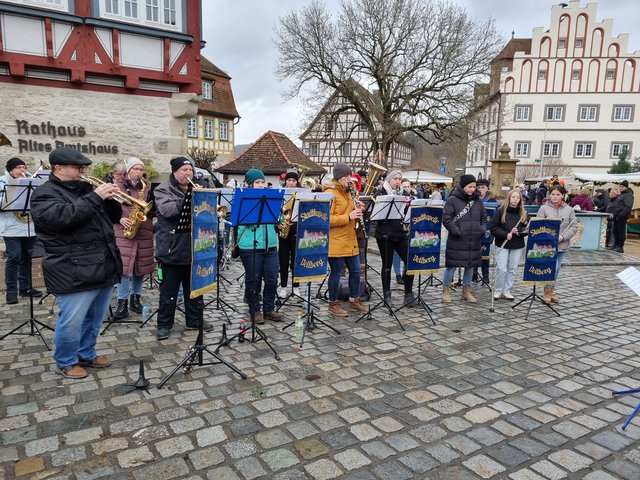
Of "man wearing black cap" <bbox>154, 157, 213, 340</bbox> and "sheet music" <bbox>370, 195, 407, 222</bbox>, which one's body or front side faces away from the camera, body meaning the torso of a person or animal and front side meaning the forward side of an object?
the sheet music

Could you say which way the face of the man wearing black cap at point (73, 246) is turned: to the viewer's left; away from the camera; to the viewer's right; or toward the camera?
to the viewer's right

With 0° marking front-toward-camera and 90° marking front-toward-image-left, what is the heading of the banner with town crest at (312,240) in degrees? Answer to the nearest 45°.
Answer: approximately 0°

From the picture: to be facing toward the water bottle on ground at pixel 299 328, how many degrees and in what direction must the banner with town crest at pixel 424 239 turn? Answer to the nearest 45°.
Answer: approximately 45° to its right

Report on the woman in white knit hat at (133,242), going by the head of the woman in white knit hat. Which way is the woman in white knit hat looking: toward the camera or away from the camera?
toward the camera

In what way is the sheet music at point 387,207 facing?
away from the camera

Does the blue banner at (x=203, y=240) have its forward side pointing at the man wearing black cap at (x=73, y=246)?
no

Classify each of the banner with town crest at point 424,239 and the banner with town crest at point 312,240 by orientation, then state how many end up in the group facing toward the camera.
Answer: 2

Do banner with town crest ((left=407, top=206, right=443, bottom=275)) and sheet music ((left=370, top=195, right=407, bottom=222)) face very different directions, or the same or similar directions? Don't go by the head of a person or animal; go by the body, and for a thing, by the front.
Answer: very different directions

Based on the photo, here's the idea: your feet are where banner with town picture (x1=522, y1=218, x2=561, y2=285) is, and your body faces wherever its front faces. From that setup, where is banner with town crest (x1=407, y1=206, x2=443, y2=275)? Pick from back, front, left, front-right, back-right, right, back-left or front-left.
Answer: front-right

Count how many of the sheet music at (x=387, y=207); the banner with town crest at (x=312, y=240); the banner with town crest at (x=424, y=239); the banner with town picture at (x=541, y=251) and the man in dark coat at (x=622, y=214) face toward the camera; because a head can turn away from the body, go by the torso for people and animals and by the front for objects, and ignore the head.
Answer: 3

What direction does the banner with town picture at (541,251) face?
toward the camera

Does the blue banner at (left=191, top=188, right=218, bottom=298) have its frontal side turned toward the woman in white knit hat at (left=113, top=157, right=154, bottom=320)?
no

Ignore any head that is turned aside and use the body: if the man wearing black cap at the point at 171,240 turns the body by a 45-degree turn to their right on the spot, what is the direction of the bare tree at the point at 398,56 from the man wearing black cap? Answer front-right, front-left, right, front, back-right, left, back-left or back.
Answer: back-left

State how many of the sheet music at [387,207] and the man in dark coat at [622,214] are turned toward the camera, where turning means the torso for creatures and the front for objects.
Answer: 0

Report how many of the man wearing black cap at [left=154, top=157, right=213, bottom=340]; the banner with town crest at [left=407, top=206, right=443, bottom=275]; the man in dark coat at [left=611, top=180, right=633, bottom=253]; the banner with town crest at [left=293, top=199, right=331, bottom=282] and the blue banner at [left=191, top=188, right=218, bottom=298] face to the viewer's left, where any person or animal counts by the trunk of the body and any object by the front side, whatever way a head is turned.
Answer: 1

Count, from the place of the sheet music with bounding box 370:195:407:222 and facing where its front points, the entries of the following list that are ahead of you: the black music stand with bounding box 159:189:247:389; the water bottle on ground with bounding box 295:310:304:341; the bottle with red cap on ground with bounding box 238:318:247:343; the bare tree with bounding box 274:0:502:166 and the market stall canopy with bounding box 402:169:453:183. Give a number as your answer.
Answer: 2

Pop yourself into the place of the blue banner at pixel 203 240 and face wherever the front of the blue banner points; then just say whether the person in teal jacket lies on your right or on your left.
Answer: on your left

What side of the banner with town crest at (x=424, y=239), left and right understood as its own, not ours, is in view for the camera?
front

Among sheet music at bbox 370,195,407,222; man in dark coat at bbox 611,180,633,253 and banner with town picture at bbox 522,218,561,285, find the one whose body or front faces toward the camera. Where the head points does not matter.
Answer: the banner with town picture

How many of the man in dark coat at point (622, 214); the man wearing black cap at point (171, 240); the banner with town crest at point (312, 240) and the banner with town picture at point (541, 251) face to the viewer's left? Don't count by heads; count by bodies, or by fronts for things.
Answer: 1
